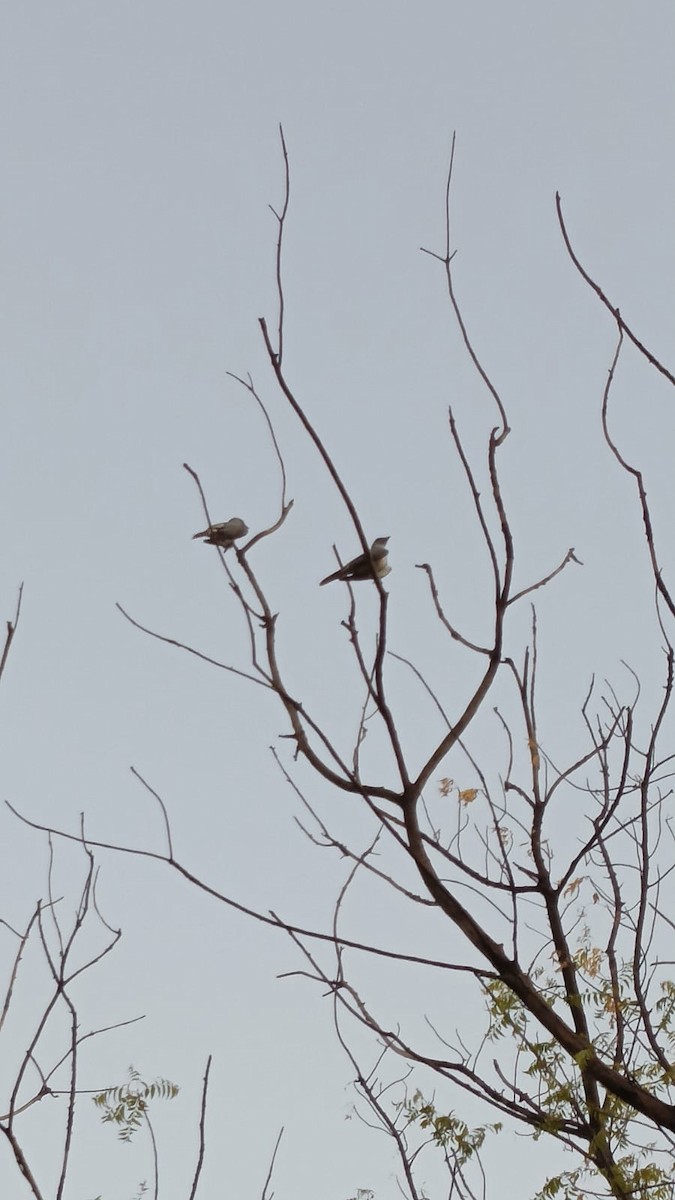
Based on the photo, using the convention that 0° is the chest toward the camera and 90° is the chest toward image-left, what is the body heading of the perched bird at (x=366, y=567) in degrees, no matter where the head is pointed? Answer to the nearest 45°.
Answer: approximately 270°
